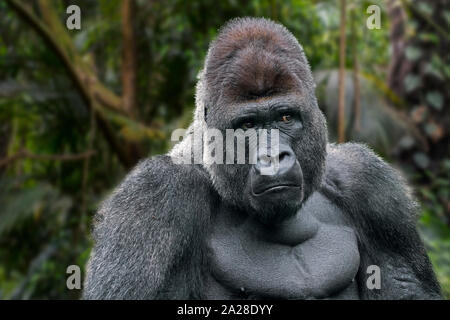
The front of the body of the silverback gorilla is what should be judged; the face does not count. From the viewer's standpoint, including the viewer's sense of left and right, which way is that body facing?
facing the viewer
